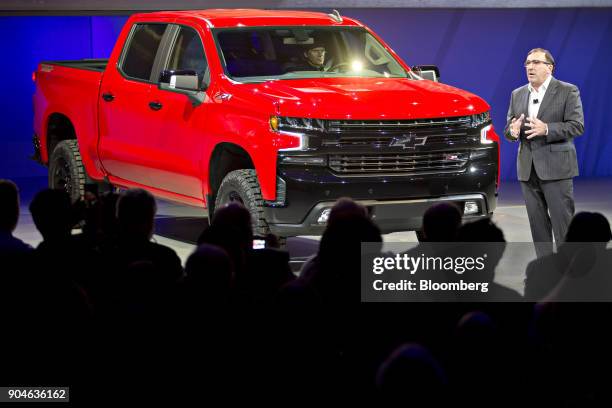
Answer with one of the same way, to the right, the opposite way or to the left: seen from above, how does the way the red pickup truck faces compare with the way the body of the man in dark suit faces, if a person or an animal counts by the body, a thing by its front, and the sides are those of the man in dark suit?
to the left

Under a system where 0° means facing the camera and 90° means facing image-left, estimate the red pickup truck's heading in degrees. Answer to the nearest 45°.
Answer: approximately 315°

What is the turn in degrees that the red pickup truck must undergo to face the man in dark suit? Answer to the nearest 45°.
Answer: approximately 45° to its left

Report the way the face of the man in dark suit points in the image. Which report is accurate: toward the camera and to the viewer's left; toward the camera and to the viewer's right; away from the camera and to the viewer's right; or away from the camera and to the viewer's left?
toward the camera and to the viewer's left

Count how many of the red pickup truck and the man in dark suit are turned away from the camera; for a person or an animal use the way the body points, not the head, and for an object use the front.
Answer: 0

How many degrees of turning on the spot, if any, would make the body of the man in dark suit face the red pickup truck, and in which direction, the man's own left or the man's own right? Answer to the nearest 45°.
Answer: approximately 45° to the man's own right

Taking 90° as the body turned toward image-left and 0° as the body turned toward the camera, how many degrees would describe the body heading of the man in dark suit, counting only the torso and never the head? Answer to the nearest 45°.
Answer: approximately 45°
